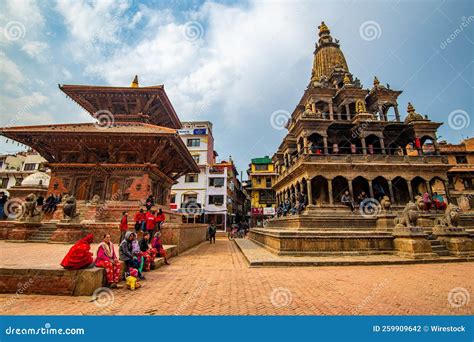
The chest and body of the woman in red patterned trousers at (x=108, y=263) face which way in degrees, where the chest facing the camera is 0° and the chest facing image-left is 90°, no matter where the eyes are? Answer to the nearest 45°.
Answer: approximately 315°

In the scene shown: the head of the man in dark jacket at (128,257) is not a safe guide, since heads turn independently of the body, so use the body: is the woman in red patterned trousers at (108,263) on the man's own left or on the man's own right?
on the man's own right

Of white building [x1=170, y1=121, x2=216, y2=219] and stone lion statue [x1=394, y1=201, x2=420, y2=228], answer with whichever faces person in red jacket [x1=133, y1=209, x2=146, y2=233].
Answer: the white building

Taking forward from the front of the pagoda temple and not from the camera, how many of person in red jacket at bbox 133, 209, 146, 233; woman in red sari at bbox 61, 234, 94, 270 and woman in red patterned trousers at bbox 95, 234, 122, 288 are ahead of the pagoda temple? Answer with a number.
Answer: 3

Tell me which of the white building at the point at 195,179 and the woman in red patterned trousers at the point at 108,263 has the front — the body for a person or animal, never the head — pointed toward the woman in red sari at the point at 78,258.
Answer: the white building

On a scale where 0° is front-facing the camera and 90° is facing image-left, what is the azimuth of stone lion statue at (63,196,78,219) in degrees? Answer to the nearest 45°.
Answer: approximately 45°

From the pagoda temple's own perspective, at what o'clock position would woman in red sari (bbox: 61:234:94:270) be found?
The woman in red sari is roughly at 12 o'clock from the pagoda temple.

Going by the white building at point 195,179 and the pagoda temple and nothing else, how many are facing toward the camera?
2

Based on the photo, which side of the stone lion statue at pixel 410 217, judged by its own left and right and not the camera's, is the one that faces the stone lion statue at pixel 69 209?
right

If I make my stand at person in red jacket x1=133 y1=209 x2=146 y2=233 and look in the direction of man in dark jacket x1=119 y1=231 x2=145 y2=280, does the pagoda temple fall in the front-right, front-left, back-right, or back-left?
back-right

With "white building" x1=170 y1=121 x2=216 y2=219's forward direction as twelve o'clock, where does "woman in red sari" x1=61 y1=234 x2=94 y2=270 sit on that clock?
The woman in red sari is roughly at 12 o'clock from the white building.
